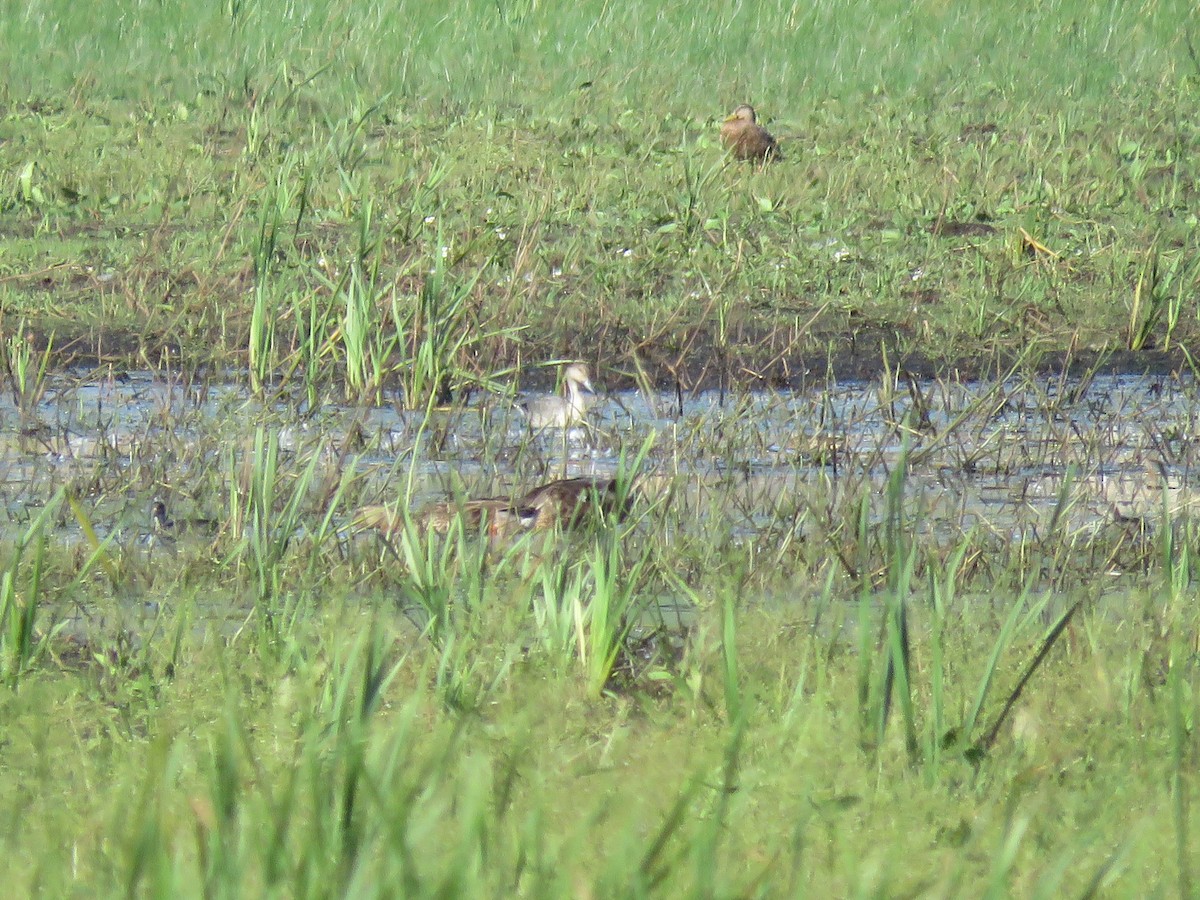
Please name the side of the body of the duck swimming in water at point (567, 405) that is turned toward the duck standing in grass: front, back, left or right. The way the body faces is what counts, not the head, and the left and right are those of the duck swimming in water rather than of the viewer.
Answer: left

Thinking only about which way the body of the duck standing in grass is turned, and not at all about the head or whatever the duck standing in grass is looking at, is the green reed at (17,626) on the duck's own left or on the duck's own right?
on the duck's own left

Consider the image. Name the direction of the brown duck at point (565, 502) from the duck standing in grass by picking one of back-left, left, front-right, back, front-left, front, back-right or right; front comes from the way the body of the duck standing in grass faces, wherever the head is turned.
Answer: left

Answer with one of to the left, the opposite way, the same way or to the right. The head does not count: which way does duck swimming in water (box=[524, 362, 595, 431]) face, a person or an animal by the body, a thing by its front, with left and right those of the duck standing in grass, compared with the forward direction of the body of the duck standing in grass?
the opposite way

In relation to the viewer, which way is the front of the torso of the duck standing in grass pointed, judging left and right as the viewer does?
facing to the left of the viewer

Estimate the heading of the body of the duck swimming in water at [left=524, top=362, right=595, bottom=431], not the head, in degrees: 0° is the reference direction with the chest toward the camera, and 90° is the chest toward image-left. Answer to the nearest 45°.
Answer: approximately 270°

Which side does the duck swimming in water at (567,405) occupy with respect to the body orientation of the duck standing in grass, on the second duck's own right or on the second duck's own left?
on the second duck's own left
